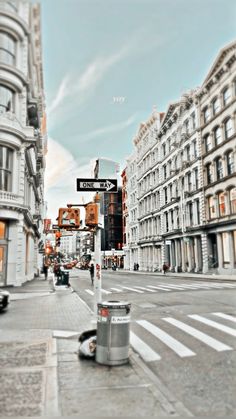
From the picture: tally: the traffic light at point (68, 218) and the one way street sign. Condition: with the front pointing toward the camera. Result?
2

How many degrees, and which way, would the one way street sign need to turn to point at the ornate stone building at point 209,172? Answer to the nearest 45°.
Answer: approximately 135° to its left

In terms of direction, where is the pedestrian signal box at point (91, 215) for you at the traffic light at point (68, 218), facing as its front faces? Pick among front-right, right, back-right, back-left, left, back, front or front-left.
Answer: left

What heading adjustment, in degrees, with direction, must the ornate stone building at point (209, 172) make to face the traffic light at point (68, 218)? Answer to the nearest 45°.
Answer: approximately 45° to its left

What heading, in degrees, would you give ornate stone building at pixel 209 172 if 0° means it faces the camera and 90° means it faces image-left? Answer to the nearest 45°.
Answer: approximately 45°

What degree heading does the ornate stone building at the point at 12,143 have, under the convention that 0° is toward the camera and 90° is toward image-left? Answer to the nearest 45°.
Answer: approximately 315°

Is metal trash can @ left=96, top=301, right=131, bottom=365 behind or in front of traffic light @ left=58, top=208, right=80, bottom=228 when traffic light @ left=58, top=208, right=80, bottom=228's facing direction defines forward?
in front

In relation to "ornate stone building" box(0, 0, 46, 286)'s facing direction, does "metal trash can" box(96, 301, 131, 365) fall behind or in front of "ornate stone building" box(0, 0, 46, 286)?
in front

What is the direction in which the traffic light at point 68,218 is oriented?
toward the camera
